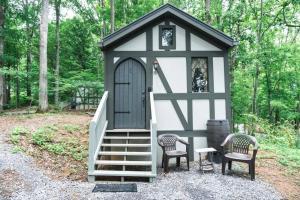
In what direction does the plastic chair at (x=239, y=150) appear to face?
toward the camera

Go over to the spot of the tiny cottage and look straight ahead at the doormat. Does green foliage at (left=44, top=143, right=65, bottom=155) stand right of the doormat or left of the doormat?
right

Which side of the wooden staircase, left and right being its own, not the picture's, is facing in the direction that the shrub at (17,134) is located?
right

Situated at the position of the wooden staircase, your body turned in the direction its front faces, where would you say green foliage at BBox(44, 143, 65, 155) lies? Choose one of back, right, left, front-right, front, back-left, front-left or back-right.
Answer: right

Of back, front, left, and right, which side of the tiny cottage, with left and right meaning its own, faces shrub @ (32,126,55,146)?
right

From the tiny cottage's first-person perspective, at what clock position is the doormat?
The doormat is roughly at 1 o'clock from the tiny cottage.

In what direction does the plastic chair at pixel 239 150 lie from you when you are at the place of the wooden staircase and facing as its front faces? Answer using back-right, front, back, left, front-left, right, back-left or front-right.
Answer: left

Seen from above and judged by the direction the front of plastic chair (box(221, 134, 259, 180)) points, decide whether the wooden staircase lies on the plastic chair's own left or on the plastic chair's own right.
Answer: on the plastic chair's own right

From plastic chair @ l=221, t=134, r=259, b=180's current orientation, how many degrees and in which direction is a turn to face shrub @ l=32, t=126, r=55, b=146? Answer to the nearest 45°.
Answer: approximately 90° to its right

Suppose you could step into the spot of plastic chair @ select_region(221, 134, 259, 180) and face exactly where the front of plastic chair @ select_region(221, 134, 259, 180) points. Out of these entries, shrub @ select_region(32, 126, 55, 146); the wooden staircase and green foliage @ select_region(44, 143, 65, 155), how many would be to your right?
3

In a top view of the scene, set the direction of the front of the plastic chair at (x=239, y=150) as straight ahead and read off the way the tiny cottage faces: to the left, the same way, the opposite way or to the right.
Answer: the same way

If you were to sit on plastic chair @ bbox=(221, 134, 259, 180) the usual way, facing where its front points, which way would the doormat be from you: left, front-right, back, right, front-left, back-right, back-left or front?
front-right

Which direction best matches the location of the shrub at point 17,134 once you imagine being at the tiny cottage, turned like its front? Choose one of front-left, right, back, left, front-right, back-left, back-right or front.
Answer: right

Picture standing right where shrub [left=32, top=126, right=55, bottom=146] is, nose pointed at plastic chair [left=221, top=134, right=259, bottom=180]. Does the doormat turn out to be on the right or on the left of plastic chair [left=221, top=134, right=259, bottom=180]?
right

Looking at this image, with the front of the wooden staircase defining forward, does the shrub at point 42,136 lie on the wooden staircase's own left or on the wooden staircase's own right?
on the wooden staircase's own right

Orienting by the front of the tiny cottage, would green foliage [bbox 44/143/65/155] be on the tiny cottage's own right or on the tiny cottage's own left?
on the tiny cottage's own right

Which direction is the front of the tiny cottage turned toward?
toward the camera
